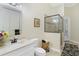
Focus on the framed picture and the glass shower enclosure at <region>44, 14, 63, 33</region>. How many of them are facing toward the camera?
2

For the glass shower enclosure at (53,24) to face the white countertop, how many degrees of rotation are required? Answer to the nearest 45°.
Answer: approximately 90° to its right

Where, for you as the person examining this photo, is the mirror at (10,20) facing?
facing the viewer and to the right of the viewer

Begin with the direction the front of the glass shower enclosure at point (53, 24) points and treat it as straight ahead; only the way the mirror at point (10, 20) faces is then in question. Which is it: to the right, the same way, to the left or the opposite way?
to the left

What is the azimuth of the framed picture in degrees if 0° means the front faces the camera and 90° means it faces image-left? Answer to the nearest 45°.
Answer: approximately 0°

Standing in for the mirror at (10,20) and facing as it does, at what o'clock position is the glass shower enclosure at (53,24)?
the glass shower enclosure at (53,24) is roughly at 11 o'clock from the mirror at (10,20).

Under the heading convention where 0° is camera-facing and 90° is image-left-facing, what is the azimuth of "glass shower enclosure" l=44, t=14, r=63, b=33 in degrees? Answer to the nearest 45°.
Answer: approximately 0°
